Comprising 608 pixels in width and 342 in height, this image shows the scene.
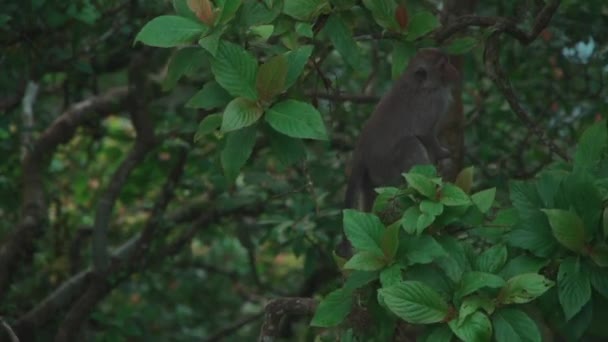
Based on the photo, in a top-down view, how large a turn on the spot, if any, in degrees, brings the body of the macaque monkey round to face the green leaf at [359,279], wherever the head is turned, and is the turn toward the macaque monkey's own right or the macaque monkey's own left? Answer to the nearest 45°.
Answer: approximately 90° to the macaque monkey's own right

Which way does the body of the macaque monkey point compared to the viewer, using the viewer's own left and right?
facing to the right of the viewer

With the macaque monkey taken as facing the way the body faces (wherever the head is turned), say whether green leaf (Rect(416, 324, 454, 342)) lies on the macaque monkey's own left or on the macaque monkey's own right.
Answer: on the macaque monkey's own right
